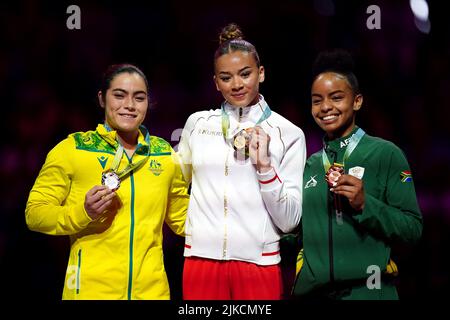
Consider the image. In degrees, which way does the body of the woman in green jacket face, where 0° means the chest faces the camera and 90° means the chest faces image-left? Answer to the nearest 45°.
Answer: approximately 45°
